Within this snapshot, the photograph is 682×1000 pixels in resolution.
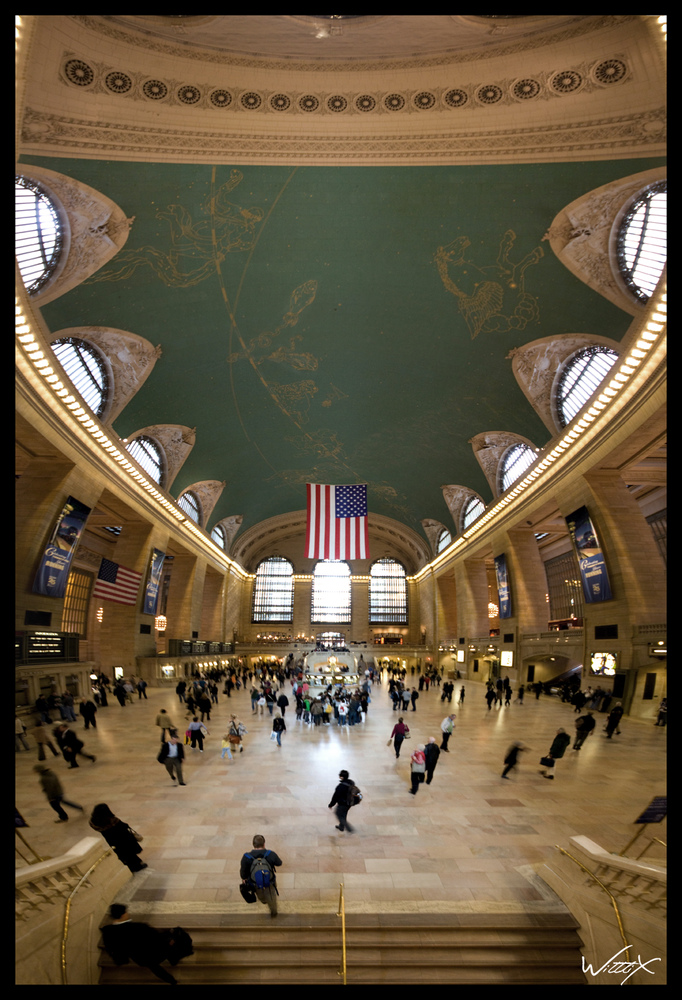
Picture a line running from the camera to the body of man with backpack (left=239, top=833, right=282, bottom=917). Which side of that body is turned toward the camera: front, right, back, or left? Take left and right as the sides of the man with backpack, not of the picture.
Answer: back

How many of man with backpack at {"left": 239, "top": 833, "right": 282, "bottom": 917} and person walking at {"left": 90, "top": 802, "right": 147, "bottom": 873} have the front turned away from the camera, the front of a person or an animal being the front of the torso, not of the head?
2

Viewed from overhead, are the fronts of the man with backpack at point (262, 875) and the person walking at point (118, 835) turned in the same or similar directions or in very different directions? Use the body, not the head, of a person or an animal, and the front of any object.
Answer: same or similar directions

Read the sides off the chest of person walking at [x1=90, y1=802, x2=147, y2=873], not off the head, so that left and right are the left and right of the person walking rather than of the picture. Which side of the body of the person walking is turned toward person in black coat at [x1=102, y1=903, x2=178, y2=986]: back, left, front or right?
back

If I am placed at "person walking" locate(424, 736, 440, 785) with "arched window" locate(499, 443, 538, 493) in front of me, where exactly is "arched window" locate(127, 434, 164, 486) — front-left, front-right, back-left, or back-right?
front-left
